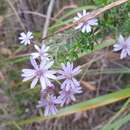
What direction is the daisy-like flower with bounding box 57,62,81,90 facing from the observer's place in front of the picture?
facing the viewer
